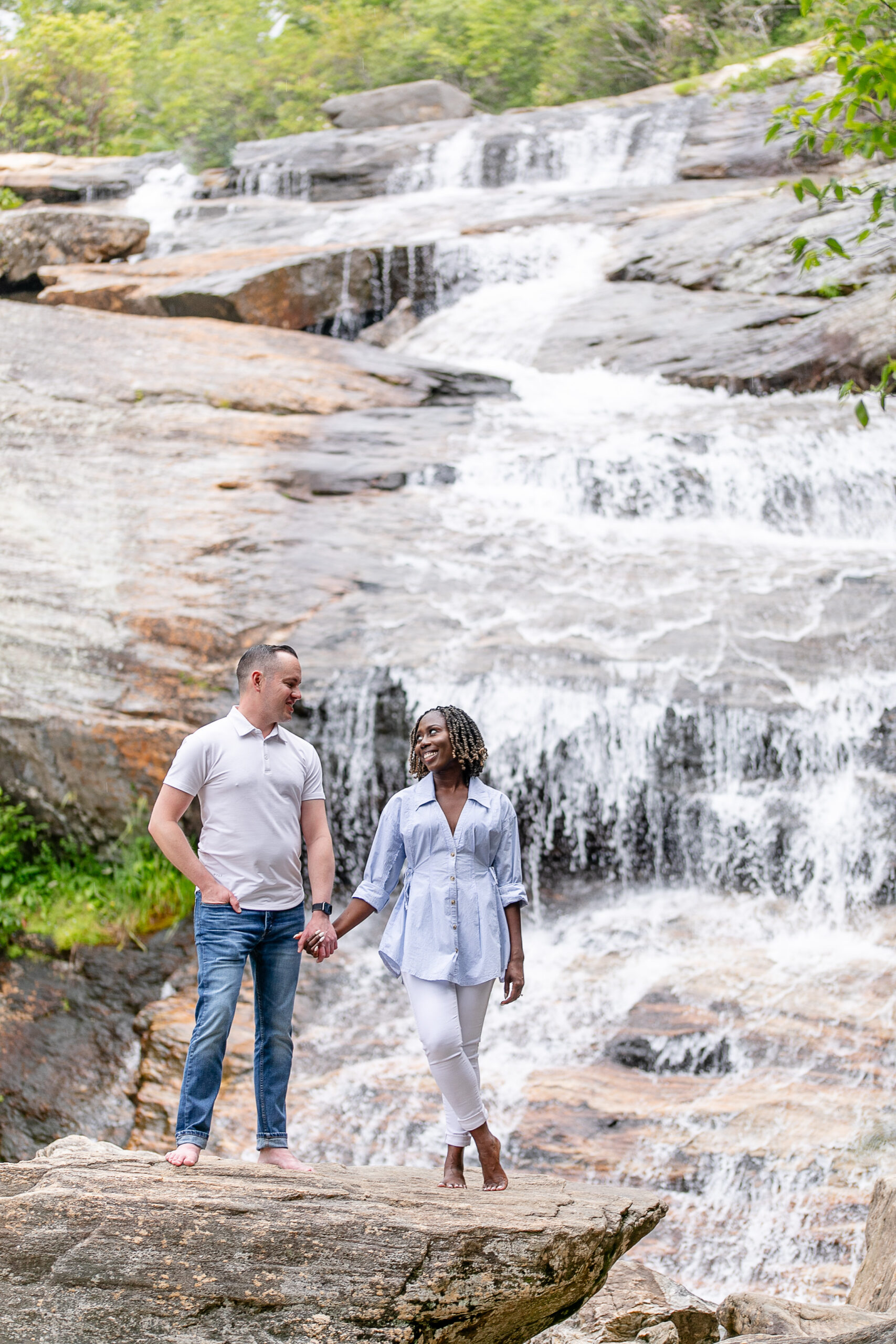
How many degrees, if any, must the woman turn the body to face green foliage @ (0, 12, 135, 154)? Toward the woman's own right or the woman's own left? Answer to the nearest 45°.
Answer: approximately 180°

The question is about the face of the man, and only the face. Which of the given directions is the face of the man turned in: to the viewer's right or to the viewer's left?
to the viewer's right

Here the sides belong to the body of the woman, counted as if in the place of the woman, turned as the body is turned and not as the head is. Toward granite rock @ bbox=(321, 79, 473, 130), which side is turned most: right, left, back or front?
back

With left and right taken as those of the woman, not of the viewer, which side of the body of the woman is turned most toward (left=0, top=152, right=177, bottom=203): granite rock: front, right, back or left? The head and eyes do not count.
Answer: back

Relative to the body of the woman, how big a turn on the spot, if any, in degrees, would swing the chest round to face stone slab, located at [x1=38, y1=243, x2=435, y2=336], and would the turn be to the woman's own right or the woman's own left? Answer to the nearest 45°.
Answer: approximately 180°

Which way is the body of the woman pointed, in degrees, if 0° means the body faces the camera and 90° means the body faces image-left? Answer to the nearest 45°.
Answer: approximately 0°

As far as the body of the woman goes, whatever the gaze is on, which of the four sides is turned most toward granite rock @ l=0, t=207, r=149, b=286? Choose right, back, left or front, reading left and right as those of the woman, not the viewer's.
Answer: back

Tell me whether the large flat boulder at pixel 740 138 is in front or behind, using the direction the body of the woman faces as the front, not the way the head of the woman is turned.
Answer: behind
